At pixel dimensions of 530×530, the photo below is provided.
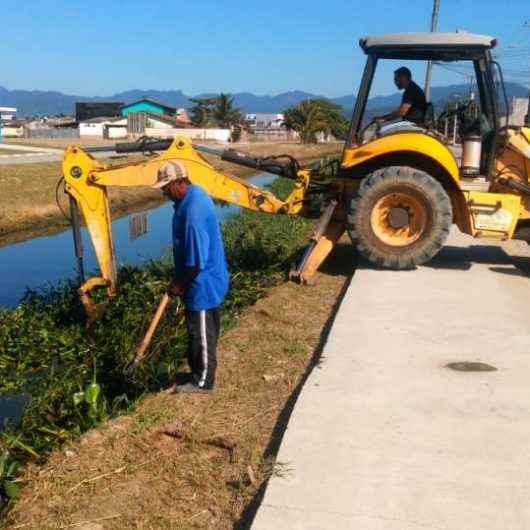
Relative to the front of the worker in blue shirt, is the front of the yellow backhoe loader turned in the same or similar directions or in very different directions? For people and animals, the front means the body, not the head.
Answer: very different directions

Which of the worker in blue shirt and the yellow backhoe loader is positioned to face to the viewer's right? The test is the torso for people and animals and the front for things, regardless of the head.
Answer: the yellow backhoe loader

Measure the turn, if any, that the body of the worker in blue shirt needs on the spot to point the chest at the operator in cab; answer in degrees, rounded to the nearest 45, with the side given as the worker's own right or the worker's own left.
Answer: approximately 135° to the worker's own right

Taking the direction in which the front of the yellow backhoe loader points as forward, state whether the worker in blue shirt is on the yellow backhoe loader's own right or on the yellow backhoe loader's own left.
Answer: on the yellow backhoe loader's own right

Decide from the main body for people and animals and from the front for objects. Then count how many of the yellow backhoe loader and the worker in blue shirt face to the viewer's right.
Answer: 1

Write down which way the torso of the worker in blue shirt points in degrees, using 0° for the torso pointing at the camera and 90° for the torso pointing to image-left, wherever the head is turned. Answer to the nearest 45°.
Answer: approximately 90°

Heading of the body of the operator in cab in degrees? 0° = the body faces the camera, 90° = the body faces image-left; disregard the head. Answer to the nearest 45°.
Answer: approximately 90°

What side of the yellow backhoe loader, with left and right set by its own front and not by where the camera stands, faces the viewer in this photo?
right

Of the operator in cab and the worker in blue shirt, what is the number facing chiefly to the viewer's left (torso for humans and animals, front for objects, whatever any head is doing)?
2
